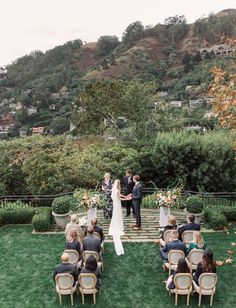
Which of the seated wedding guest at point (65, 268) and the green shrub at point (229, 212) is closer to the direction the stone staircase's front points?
the seated wedding guest

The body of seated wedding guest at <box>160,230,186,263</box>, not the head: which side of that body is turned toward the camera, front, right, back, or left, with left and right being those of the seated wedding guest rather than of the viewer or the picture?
back

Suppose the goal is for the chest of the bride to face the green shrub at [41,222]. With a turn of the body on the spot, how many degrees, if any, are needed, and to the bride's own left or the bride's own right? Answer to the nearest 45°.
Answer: approximately 135° to the bride's own left

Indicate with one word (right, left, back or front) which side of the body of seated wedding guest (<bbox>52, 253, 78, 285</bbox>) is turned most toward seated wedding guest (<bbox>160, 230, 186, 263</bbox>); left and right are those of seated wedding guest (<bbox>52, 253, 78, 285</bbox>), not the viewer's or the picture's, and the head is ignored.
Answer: right

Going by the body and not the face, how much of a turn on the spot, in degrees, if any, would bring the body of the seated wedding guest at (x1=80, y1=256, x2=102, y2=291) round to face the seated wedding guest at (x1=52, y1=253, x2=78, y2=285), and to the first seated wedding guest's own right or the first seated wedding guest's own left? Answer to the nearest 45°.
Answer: approximately 90° to the first seated wedding guest's own left

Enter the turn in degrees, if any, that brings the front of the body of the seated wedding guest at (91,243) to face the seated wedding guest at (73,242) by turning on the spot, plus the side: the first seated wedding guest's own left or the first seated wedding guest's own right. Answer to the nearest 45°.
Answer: approximately 90° to the first seated wedding guest's own left

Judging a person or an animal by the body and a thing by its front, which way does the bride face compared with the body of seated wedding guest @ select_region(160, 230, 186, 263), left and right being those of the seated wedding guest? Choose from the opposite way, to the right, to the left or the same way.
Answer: to the right

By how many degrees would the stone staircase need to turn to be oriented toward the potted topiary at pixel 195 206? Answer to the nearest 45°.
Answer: approximately 90° to its left

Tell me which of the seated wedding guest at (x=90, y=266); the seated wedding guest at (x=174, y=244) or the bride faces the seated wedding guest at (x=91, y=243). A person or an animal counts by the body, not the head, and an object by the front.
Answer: the seated wedding guest at (x=90, y=266)

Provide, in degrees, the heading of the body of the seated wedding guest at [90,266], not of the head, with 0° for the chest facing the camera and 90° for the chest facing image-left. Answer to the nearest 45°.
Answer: approximately 180°

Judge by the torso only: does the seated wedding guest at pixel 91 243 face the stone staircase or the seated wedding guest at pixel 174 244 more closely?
the stone staircase

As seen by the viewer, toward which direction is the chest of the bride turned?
to the viewer's right

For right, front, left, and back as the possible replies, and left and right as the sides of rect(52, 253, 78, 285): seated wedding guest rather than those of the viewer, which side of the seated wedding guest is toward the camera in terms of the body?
back
